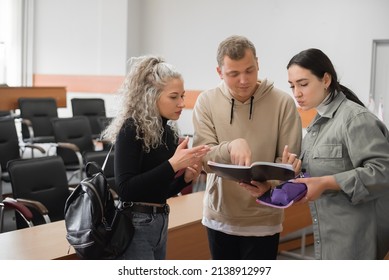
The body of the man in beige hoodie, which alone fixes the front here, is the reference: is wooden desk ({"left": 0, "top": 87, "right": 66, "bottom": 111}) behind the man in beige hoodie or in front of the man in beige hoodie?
behind

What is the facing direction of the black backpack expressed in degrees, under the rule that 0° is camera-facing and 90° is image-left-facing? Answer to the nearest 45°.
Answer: approximately 45°

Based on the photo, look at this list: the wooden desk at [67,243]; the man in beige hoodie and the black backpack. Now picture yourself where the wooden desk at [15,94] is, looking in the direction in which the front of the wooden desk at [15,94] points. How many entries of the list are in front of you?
3

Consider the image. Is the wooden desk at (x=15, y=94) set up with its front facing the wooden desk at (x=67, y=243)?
yes

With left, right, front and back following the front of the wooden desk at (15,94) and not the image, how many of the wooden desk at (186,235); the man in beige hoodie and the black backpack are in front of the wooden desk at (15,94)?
3

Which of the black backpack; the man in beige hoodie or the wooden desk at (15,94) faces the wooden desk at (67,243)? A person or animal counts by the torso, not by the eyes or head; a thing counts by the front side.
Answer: the wooden desk at (15,94)

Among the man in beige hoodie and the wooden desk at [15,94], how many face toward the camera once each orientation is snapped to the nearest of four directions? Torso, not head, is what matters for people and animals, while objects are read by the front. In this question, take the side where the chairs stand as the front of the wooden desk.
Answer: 2
